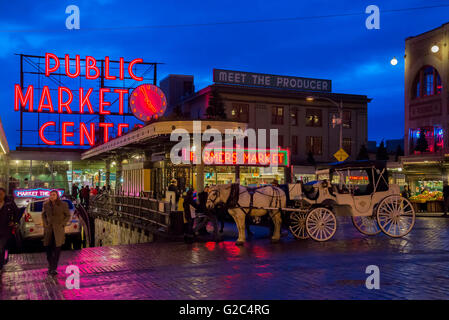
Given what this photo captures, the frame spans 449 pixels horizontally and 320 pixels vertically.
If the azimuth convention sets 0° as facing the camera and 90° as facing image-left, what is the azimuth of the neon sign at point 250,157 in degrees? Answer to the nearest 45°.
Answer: approximately 0°

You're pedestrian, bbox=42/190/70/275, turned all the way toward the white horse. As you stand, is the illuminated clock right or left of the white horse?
left

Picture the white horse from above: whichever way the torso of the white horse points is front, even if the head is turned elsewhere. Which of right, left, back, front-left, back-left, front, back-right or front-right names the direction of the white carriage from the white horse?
back

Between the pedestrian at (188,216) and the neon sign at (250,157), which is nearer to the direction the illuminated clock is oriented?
the pedestrian

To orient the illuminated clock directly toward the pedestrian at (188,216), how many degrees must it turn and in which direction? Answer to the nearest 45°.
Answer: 0° — it already faces them

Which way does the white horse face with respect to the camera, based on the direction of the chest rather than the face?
to the viewer's left

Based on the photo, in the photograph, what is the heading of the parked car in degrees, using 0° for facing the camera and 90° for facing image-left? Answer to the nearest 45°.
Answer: approximately 180°
